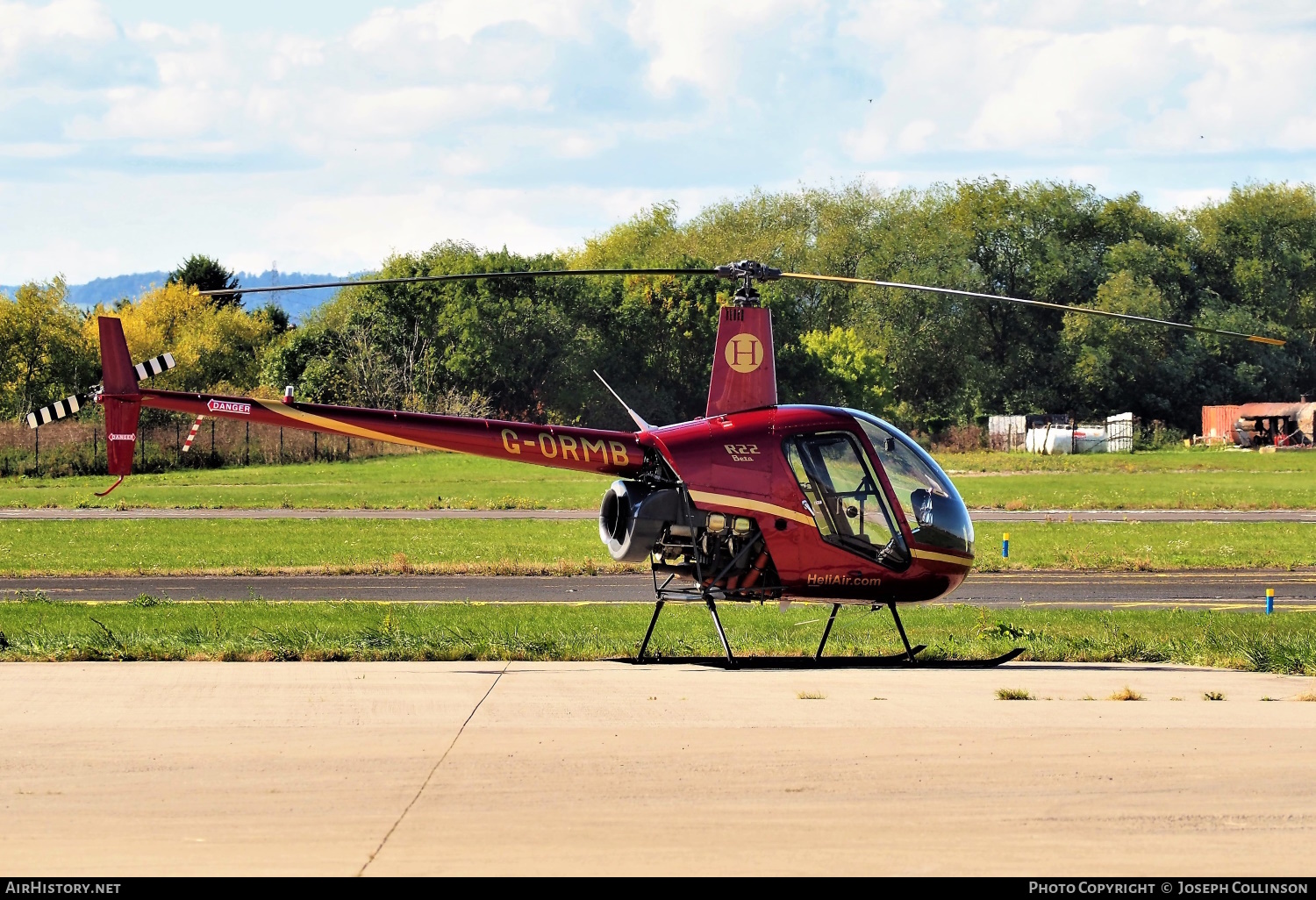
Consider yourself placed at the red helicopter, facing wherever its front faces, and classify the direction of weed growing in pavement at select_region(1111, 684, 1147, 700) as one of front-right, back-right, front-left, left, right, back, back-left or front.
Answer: front-right

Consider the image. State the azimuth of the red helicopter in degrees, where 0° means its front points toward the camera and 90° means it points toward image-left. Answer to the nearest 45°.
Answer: approximately 270°
